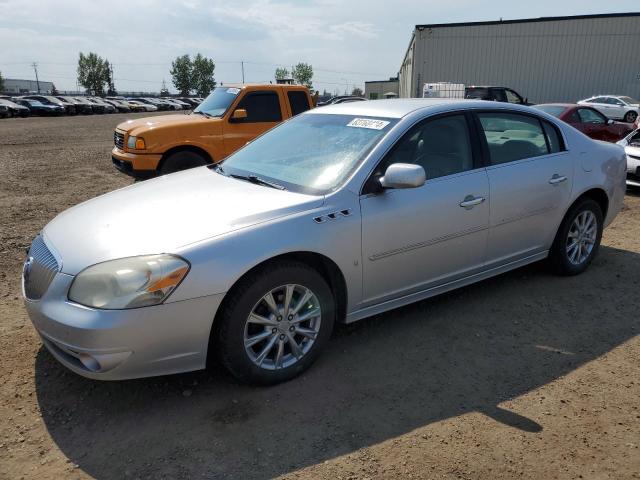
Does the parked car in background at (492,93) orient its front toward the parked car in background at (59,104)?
no

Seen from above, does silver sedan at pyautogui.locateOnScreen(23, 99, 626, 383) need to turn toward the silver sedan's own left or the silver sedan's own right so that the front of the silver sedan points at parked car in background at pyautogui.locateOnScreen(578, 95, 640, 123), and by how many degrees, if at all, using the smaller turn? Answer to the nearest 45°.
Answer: approximately 180°

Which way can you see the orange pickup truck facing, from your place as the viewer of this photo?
facing the viewer and to the left of the viewer

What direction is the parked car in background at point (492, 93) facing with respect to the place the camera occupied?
facing to the right of the viewer

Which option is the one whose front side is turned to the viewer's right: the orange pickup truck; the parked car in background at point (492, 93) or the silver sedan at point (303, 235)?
the parked car in background

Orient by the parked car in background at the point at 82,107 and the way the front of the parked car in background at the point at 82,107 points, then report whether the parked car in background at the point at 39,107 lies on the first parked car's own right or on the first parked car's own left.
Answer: on the first parked car's own right

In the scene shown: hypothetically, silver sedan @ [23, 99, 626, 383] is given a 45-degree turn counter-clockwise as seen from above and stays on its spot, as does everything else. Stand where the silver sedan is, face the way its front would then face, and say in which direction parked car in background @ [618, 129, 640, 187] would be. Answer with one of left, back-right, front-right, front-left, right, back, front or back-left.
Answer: back-left

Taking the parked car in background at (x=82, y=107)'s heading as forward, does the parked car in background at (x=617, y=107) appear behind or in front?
in front

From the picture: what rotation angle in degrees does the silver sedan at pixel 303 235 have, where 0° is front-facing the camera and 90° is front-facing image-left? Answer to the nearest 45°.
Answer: approximately 45°

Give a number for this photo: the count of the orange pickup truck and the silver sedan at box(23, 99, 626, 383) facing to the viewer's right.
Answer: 0

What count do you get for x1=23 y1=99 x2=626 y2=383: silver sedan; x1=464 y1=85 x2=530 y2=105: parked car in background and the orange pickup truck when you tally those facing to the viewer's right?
1

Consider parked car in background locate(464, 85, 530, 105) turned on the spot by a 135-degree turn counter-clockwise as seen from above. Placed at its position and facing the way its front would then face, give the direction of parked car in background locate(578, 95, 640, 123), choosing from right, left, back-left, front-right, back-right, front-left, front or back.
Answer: right

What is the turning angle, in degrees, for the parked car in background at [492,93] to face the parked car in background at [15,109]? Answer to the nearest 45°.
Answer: approximately 180°

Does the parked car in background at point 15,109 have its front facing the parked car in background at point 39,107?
no
